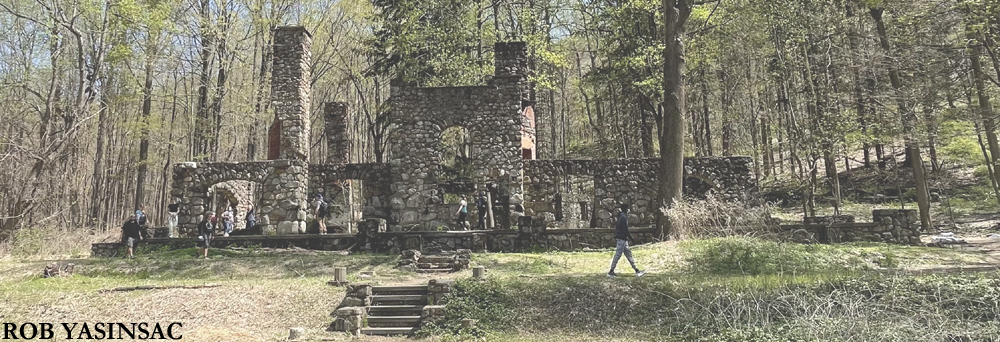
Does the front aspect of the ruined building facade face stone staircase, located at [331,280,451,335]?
yes

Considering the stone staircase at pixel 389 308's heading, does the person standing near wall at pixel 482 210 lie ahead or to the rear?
to the rear

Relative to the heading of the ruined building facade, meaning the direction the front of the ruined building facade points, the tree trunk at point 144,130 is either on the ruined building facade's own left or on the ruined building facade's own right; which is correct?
on the ruined building facade's own right

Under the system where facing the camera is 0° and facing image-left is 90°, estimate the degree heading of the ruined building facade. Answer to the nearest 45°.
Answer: approximately 0°

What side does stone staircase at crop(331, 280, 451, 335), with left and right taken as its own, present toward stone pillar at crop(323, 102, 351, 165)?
back

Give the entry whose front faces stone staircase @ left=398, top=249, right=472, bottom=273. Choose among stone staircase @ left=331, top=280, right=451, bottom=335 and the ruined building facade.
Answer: the ruined building facade

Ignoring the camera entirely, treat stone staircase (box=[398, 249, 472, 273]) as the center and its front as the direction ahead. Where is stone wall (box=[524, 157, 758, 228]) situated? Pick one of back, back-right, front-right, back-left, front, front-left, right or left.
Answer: back-left

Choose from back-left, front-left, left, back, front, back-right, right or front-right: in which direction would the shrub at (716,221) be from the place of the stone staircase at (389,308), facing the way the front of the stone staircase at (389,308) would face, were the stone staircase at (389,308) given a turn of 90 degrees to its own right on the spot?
back

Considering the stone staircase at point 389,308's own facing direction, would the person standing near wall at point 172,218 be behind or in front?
behind

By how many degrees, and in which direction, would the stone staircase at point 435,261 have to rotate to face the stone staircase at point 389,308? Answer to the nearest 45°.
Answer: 0° — it already faces it
